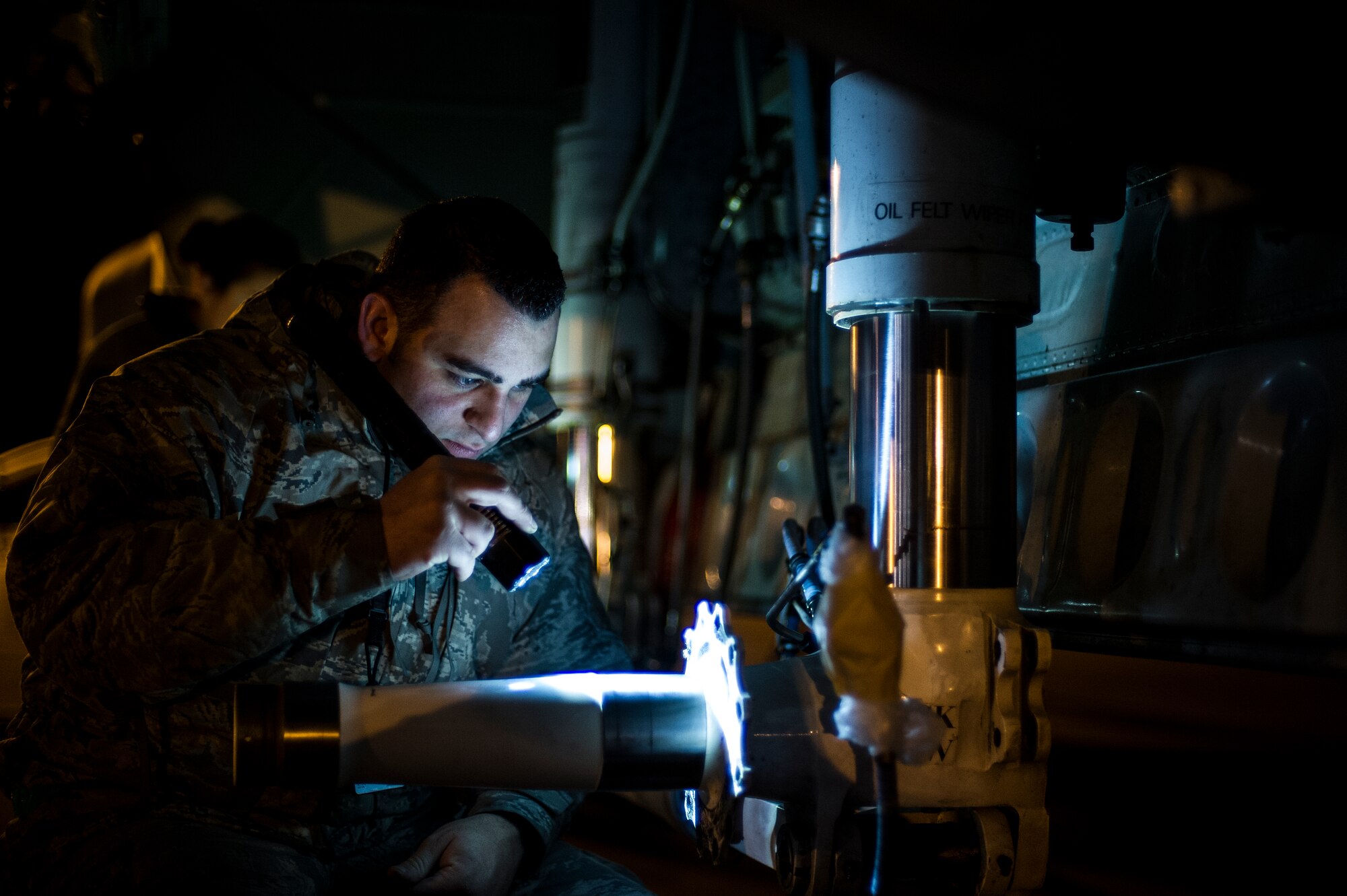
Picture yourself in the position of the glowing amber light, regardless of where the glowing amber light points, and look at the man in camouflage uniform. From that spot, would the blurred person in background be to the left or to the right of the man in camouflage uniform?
right

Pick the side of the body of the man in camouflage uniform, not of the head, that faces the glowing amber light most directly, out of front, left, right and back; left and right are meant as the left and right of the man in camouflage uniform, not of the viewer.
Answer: left

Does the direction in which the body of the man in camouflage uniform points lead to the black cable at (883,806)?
yes

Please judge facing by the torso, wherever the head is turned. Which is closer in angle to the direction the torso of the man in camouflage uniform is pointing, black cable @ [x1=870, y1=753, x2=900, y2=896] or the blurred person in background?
the black cable

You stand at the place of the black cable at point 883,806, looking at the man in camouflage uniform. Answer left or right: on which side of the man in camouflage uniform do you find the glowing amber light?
right

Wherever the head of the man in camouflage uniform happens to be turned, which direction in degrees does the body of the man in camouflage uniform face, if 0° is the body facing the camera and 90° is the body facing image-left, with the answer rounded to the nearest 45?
approximately 315°

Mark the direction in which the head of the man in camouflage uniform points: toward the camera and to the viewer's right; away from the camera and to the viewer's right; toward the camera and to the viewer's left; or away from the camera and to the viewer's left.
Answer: toward the camera and to the viewer's right

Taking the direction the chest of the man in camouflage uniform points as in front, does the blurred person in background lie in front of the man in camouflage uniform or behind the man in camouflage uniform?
behind
